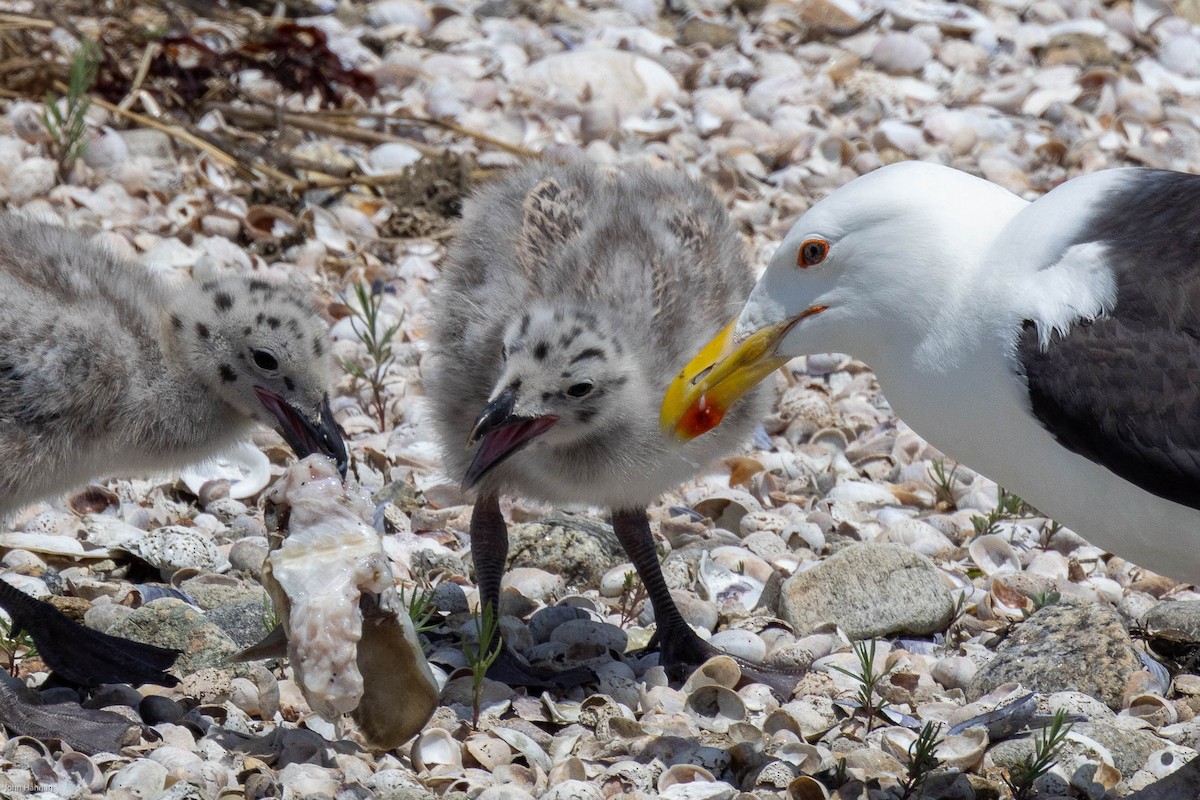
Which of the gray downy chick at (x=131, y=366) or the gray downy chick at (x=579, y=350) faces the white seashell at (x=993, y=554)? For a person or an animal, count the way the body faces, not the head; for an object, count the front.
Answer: the gray downy chick at (x=131, y=366)

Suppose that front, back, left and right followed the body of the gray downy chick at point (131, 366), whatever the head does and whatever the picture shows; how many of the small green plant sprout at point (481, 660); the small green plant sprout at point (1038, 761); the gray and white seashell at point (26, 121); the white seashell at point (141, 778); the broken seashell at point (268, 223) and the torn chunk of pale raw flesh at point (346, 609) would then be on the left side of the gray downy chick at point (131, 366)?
2

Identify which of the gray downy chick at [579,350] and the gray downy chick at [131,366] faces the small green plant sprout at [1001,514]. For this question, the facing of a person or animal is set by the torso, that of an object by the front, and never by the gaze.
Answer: the gray downy chick at [131,366]

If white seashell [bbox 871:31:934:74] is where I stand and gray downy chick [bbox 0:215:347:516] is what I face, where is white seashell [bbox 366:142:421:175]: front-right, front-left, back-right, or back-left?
front-right

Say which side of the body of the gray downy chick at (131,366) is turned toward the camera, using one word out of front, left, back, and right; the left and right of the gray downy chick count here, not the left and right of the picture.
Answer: right

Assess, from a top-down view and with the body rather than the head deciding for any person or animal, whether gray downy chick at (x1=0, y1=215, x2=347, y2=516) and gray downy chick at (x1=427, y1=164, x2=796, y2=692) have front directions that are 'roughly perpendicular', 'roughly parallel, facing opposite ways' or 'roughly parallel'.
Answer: roughly perpendicular

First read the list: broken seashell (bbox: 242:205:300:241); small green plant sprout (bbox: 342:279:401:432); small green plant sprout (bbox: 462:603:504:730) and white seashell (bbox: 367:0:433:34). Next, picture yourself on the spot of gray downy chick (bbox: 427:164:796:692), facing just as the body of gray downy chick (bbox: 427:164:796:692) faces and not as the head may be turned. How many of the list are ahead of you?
1

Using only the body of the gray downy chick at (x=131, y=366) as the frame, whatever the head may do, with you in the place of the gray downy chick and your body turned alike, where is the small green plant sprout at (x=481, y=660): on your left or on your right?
on your right

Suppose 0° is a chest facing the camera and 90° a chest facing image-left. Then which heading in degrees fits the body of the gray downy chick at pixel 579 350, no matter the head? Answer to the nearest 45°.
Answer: approximately 0°

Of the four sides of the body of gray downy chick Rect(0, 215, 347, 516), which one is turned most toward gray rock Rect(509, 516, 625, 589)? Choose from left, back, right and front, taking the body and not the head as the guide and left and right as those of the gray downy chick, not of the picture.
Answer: front

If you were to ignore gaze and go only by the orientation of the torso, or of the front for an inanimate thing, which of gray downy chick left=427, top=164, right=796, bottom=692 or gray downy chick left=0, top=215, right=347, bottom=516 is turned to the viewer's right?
gray downy chick left=0, top=215, right=347, bottom=516

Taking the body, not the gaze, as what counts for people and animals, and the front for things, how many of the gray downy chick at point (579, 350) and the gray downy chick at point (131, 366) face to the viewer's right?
1

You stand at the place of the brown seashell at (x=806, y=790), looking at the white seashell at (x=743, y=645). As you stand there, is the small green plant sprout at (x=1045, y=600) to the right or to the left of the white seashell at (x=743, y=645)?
right

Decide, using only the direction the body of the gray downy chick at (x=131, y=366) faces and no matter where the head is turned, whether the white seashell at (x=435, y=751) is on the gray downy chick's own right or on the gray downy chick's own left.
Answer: on the gray downy chick's own right

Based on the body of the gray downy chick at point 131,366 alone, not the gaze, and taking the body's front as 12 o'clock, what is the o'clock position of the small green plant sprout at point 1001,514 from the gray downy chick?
The small green plant sprout is roughly at 12 o'clock from the gray downy chick.

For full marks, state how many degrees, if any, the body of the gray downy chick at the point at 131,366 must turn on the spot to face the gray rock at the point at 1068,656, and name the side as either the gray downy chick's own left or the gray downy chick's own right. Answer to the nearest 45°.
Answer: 0° — it already faces it

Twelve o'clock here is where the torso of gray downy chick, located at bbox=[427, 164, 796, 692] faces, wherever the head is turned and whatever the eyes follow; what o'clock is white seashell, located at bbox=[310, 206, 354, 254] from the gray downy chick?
The white seashell is roughly at 5 o'clock from the gray downy chick.
